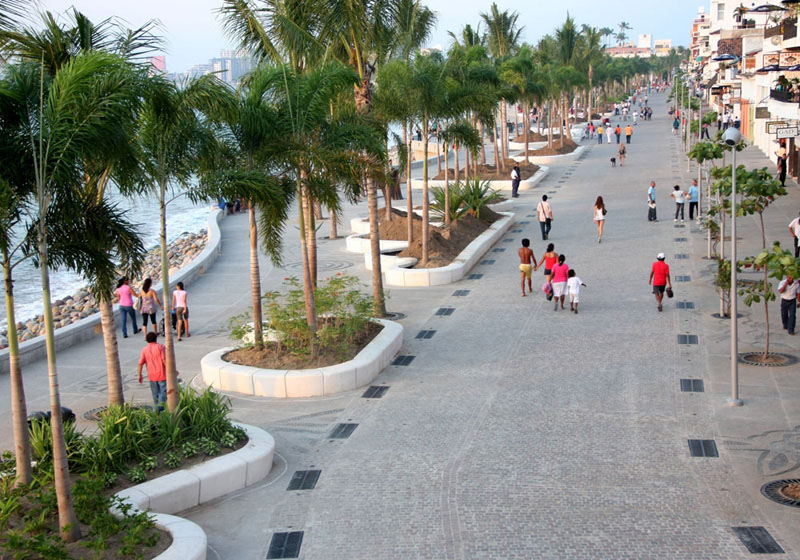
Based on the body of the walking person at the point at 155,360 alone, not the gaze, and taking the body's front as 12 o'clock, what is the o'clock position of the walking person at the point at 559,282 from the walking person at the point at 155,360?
the walking person at the point at 559,282 is roughly at 2 o'clock from the walking person at the point at 155,360.

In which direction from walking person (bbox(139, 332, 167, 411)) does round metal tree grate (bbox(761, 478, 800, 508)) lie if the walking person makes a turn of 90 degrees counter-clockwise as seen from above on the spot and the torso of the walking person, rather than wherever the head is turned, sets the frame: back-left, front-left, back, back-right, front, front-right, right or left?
back-left

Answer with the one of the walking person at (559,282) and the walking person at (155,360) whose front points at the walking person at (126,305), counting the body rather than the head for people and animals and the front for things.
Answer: the walking person at (155,360)

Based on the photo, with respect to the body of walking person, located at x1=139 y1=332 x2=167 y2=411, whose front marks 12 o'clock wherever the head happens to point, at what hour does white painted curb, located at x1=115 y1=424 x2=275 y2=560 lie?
The white painted curb is roughly at 6 o'clock from the walking person.

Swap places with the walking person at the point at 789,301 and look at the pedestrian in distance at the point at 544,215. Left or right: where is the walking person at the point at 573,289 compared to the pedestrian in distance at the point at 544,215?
left

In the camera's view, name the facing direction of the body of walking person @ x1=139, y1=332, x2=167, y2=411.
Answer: away from the camera

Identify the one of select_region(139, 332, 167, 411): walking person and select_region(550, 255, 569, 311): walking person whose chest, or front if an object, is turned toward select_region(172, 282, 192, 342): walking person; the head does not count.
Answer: select_region(139, 332, 167, 411): walking person

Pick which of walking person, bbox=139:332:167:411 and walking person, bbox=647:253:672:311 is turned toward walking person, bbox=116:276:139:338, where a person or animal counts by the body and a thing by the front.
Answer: walking person, bbox=139:332:167:411
